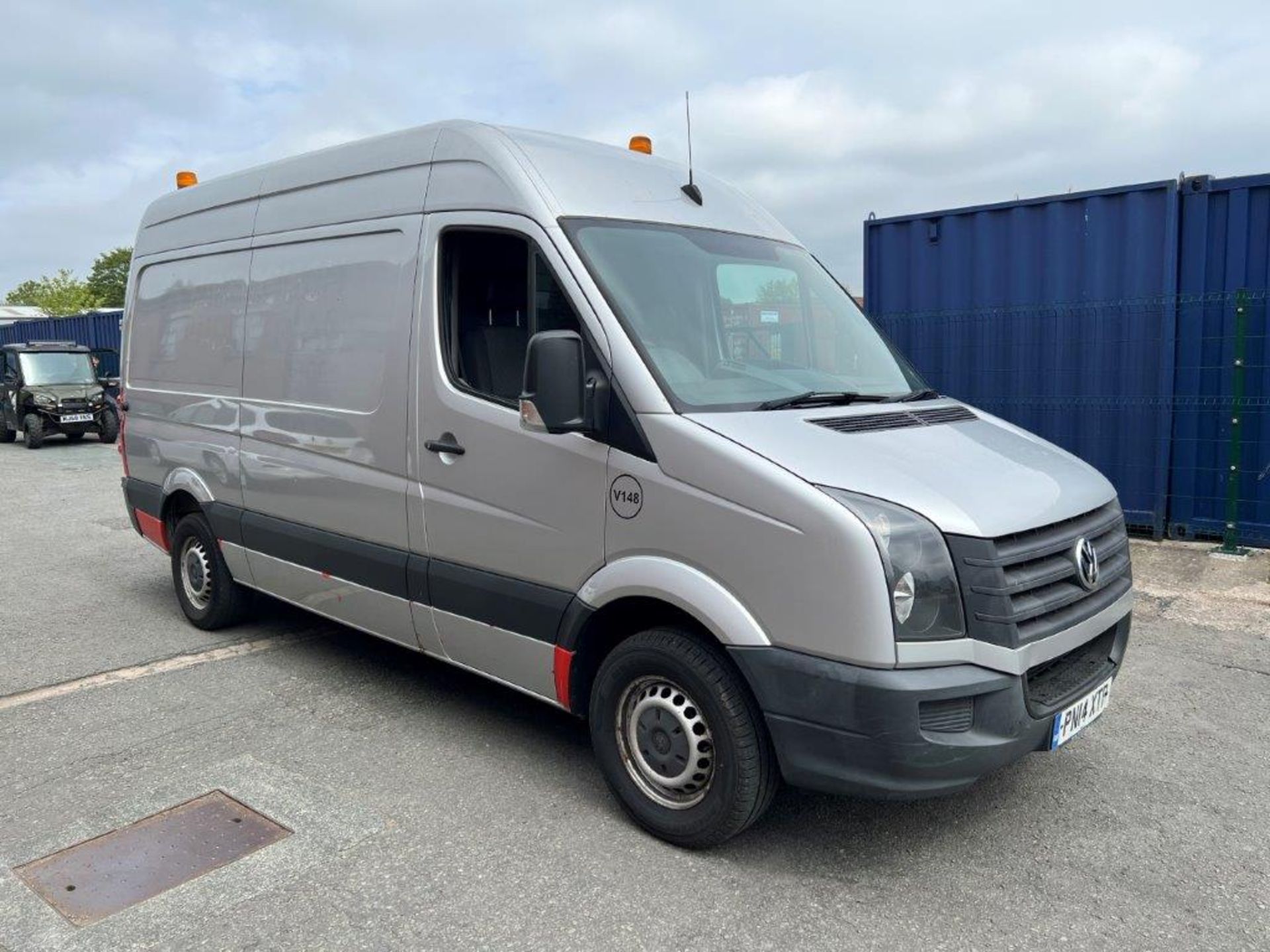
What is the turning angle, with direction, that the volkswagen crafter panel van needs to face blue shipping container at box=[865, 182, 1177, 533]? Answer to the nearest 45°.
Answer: approximately 90° to its left

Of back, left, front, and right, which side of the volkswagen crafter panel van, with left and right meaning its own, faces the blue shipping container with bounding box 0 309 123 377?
back

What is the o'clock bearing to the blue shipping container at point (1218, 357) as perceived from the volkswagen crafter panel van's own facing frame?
The blue shipping container is roughly at 9 o'clock from the volkswagen crafter panel van.

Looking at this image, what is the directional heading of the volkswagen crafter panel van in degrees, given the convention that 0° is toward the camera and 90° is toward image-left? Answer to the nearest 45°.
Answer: approximately 315°
